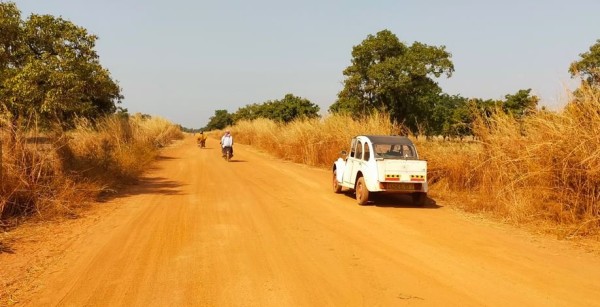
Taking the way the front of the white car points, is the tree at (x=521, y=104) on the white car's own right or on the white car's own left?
on the white car's own right

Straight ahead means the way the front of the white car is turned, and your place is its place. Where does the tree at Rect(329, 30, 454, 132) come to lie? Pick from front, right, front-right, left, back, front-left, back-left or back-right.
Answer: front-right

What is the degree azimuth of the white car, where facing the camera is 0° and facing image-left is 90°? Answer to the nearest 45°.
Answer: approximately 135°

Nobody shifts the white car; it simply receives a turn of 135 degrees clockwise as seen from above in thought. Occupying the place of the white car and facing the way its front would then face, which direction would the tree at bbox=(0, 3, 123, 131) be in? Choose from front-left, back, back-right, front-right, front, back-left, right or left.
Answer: back
